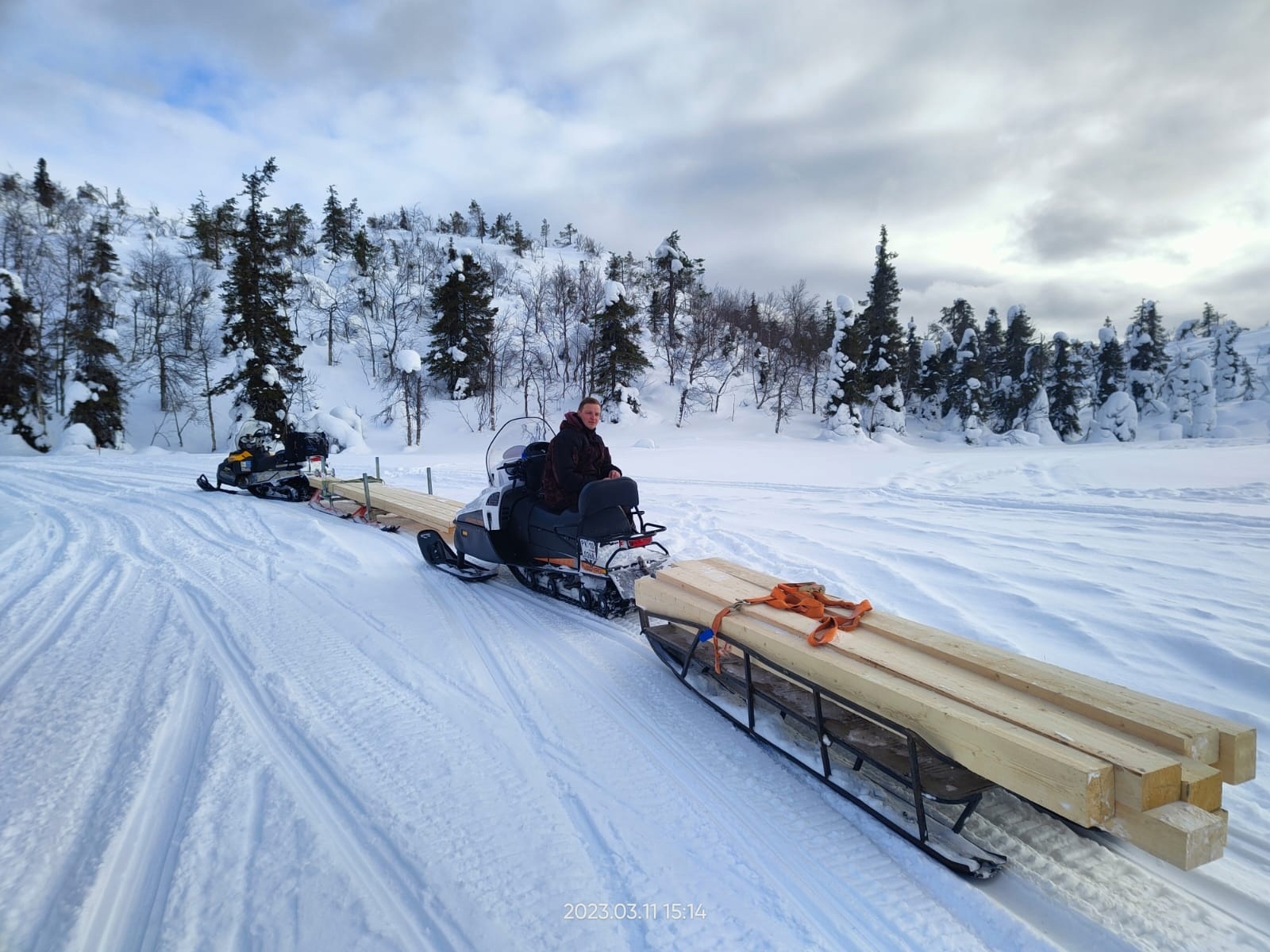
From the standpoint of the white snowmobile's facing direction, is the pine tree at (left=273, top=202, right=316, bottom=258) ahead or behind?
ahead

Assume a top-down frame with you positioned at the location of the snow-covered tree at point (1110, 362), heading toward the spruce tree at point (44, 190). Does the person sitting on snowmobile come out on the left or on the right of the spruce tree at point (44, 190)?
left

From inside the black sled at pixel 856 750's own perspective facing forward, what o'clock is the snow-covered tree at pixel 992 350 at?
The snow-covered tree is roughly at 2 o'clock from the black sled.

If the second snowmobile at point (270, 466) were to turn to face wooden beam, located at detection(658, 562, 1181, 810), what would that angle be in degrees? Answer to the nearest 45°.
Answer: approximately 90° to its left

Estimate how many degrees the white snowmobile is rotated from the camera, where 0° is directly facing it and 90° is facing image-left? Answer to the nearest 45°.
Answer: approximately 135°

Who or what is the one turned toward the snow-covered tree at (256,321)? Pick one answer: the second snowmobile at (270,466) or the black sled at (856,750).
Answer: the black sled

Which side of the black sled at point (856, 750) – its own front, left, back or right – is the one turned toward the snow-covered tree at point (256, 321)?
front

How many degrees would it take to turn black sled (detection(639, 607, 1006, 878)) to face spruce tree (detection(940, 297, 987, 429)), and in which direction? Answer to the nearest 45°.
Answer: approximately 45° to its right

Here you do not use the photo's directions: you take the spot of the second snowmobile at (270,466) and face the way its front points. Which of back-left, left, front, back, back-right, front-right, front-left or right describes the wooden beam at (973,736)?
left

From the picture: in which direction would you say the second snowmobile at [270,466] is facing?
to the viewer's left

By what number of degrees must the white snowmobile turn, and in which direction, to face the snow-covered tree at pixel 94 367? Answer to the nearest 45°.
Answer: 0° — it already faces it

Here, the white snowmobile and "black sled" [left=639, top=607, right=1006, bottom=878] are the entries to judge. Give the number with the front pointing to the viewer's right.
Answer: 0

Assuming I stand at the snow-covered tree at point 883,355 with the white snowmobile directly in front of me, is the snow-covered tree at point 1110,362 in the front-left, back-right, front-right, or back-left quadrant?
back-left
